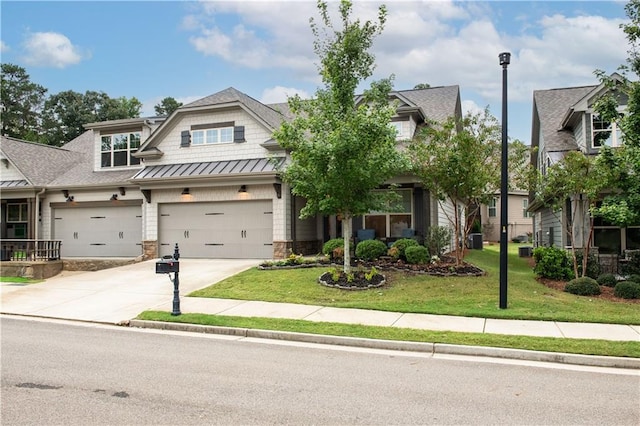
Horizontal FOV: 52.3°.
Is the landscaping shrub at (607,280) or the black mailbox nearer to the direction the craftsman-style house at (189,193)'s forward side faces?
the black mailbox

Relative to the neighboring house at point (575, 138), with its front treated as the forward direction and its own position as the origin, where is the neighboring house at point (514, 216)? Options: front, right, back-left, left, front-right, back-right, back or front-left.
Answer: back

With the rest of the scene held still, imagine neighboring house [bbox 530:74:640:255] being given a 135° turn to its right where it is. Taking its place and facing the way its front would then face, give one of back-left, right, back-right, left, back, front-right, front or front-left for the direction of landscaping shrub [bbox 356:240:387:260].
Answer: left

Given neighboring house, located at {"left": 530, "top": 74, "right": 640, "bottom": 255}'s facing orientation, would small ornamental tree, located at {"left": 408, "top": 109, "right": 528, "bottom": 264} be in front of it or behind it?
in front

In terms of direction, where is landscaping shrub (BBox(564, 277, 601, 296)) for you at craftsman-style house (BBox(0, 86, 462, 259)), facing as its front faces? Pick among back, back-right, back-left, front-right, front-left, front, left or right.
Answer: front-left

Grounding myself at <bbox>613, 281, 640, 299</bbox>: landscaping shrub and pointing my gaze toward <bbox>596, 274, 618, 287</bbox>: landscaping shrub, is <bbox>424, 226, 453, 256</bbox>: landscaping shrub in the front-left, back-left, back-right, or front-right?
front-left

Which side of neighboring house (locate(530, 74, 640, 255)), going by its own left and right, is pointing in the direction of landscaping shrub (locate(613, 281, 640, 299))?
front

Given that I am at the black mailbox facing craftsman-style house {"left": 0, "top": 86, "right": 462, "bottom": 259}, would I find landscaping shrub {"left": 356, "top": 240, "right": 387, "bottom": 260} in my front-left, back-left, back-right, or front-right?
front-right

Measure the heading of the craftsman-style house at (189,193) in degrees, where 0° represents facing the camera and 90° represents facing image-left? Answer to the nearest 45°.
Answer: approximately 0°

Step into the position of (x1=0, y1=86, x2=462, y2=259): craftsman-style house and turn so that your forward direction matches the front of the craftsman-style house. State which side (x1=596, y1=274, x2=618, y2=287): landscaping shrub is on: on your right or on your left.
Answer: on your left

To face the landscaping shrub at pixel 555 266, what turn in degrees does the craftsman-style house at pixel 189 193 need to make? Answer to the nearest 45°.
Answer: approximately 45° to its left

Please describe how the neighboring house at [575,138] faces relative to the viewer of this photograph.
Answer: facing the viewer

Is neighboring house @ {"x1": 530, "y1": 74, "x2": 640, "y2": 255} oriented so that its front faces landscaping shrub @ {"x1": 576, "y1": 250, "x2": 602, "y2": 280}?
yes

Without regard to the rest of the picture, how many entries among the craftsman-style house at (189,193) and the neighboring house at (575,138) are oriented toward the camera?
2
